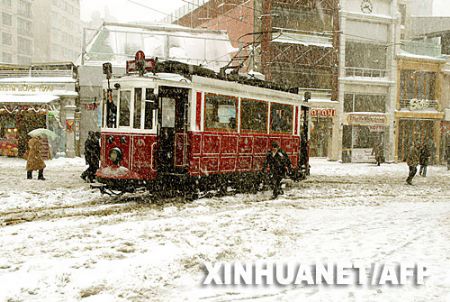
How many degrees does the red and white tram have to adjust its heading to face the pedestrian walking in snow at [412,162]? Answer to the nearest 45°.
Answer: approximately 180°

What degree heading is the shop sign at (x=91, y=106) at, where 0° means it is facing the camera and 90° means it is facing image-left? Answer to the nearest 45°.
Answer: approximately 0°

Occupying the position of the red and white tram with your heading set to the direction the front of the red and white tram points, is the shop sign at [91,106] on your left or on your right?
on your right

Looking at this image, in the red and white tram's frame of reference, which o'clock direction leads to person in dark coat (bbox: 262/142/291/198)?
The person in dark coat is roughly at 7 o'clock from the red and white tram.

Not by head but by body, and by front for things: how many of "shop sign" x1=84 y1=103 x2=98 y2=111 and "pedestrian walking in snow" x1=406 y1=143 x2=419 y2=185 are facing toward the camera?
1

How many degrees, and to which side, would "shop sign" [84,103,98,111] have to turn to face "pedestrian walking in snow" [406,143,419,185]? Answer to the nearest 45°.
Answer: approximately 45° to its left

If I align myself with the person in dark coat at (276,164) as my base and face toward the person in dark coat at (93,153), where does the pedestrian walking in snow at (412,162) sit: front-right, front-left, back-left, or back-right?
back-right

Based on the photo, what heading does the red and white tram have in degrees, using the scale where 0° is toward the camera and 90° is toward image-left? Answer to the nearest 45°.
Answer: approximately 45°
